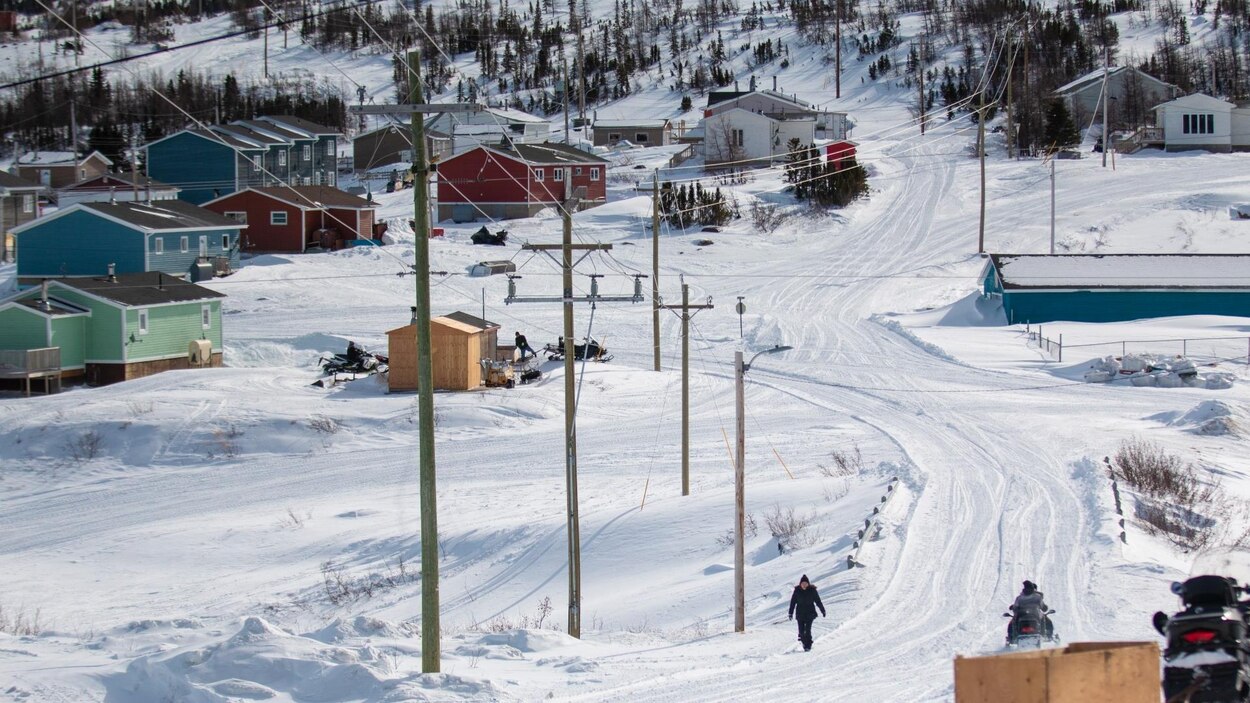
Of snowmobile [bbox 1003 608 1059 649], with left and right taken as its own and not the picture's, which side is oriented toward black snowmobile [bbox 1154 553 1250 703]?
back

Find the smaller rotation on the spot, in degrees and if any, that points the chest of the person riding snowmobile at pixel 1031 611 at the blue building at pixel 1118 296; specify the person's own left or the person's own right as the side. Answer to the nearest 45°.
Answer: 0° — they already face it

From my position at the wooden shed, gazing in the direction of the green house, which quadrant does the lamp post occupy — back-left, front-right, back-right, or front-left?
back-left

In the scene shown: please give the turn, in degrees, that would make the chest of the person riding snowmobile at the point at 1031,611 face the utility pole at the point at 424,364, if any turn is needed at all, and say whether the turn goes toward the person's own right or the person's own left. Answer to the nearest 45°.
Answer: approximately 90° to the person's own left

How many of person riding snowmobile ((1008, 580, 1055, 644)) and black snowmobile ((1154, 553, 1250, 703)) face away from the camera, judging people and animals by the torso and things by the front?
2

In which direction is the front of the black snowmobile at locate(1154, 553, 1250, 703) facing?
away from the camera

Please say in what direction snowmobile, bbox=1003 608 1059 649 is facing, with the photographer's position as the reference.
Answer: facing away from the viewer
